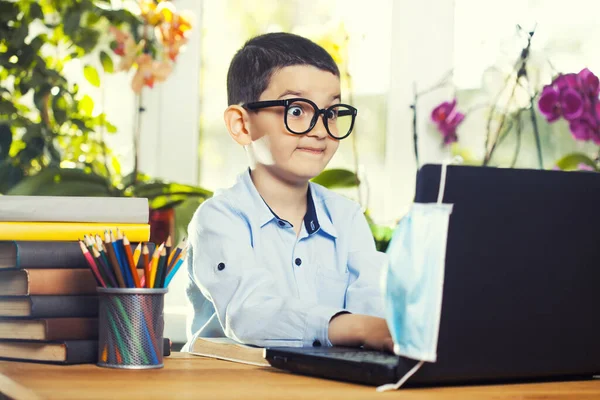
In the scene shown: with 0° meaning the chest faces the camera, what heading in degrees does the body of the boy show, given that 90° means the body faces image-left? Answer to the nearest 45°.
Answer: approximately 315°

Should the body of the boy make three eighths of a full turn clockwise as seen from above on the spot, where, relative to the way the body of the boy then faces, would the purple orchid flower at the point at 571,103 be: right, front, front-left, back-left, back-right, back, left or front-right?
back-right

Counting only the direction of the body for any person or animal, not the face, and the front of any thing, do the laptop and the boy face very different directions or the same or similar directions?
very different directions

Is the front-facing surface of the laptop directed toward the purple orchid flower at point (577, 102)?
no

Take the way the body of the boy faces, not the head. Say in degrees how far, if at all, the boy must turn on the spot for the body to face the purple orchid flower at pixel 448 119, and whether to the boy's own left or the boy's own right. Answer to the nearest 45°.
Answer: approximately 135° to the boy's own left

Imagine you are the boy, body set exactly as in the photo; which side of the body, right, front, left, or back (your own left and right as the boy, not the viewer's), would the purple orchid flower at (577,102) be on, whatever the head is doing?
left

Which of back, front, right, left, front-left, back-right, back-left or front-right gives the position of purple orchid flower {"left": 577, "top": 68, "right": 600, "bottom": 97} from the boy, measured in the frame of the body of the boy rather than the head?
left

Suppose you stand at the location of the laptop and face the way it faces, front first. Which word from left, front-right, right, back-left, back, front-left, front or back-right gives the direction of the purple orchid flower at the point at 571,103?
front-right

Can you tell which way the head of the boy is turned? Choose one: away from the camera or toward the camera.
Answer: toward the camera

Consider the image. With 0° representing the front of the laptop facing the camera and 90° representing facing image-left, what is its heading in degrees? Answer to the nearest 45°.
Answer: approximately 135°
